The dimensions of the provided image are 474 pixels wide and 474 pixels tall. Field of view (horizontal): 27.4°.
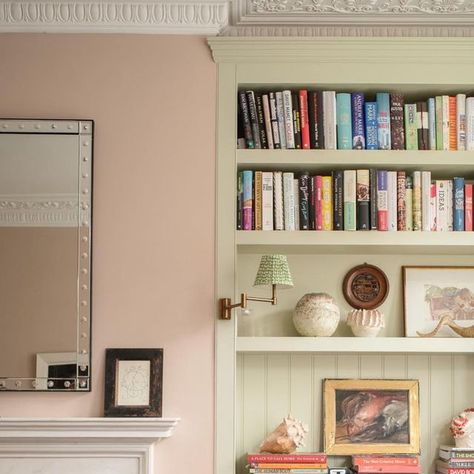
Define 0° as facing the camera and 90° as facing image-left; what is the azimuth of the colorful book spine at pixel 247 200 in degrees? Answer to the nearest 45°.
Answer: approximately 0°

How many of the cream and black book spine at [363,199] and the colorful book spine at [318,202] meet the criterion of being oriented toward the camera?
2

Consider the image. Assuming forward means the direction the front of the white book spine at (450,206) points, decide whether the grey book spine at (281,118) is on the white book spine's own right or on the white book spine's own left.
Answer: on the white book spine's own right
